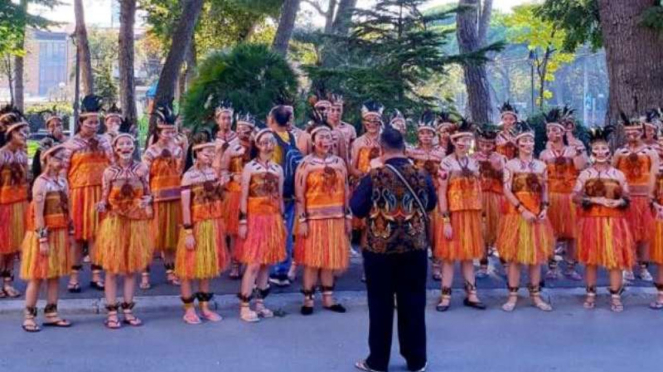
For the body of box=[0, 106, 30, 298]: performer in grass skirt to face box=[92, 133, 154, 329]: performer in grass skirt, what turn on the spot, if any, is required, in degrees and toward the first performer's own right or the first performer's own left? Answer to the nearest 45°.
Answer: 0° — they already face them

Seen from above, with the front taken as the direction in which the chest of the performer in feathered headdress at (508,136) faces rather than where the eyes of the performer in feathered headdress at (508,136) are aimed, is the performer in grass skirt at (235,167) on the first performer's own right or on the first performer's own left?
on the first performer's own right

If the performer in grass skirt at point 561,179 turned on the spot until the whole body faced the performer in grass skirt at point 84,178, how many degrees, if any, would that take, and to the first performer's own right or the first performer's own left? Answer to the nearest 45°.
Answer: approximately 45° to the first performer's own right

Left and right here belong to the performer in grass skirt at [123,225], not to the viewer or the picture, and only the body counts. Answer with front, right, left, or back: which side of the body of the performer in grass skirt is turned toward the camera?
front

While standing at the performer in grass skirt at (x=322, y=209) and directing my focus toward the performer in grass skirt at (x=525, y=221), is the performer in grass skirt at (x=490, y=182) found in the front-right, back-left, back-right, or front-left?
front-left

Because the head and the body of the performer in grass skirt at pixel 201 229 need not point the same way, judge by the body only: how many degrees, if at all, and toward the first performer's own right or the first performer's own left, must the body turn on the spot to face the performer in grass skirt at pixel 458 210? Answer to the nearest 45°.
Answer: approximately 45° to the first performer's own left

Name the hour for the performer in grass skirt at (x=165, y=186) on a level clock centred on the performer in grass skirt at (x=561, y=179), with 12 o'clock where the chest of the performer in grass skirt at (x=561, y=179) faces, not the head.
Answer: the performer in grass skirt at (x=165, y=186) is roughly at 2 o'clock from the performer in grass skirt at (x=561, y=179).

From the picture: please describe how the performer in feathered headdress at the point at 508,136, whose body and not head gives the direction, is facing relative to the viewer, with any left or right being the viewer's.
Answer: facing the viewer

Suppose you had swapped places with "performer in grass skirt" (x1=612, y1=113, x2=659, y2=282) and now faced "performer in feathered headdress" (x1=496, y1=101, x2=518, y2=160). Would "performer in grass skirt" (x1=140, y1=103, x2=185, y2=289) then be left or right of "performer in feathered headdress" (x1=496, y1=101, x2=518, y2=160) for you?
left

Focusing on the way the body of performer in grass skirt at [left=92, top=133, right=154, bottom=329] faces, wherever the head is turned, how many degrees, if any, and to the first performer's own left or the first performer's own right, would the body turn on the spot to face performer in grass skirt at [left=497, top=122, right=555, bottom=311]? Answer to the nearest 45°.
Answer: approximately 90° to the first performer's own left

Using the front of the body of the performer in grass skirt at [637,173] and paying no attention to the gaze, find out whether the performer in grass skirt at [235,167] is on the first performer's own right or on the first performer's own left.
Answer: on the first performer's own right

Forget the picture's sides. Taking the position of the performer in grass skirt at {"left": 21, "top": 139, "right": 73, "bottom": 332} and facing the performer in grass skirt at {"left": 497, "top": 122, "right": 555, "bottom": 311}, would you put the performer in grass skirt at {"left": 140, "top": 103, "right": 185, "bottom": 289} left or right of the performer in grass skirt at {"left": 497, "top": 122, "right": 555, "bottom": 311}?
left

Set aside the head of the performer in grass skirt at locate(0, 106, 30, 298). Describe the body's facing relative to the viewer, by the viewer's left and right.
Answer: facing the viewer and to the right of the viewer
